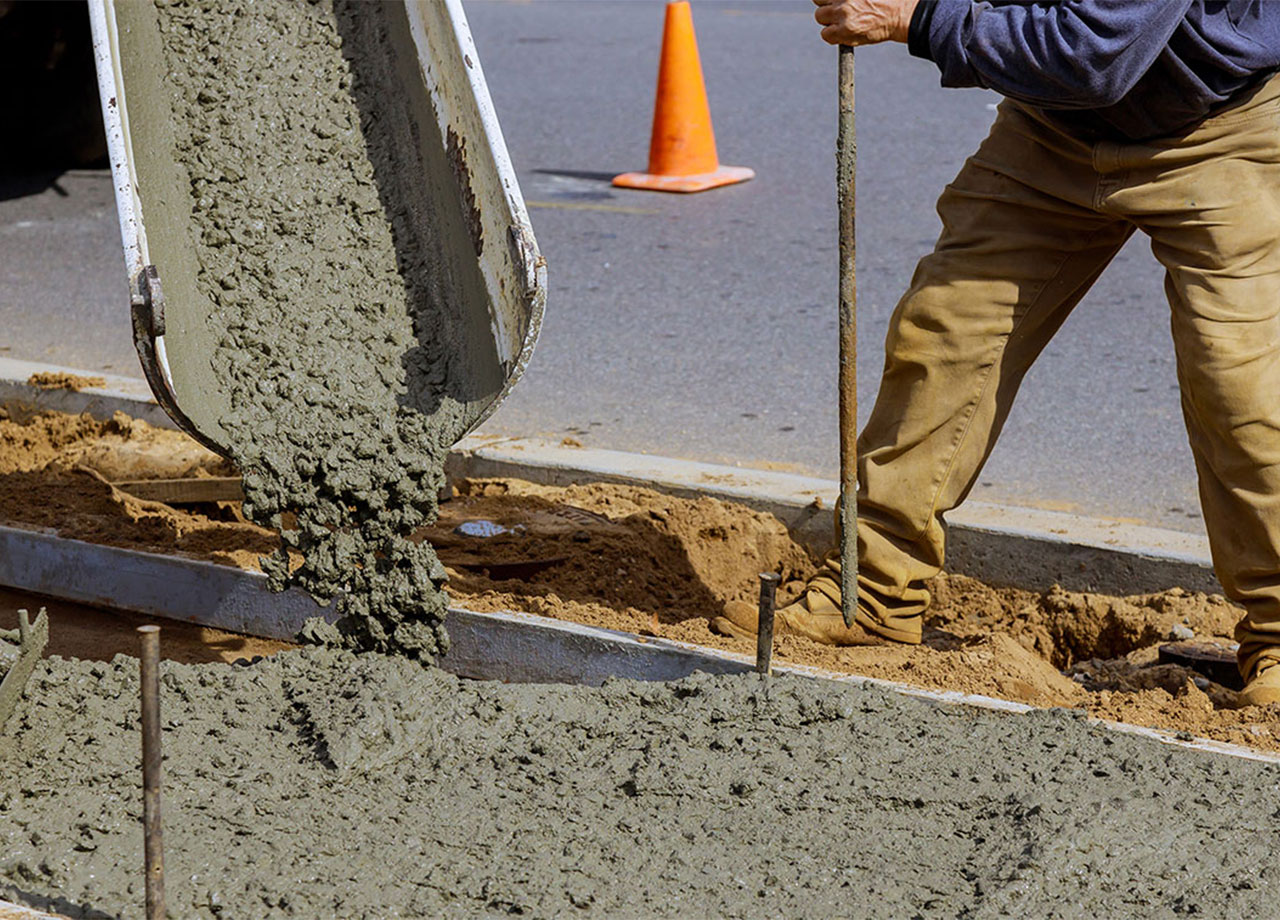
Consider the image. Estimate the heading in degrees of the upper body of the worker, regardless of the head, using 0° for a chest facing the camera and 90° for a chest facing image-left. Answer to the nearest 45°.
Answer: approximately 45°

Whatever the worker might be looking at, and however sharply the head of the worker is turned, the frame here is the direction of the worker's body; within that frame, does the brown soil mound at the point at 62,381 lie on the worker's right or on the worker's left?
on the worker's right

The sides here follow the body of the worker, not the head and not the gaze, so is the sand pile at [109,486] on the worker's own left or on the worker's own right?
on the worker's own right

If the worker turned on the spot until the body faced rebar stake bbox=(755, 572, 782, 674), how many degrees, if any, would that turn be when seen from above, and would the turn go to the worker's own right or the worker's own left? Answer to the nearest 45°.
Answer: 0° — they already face it
